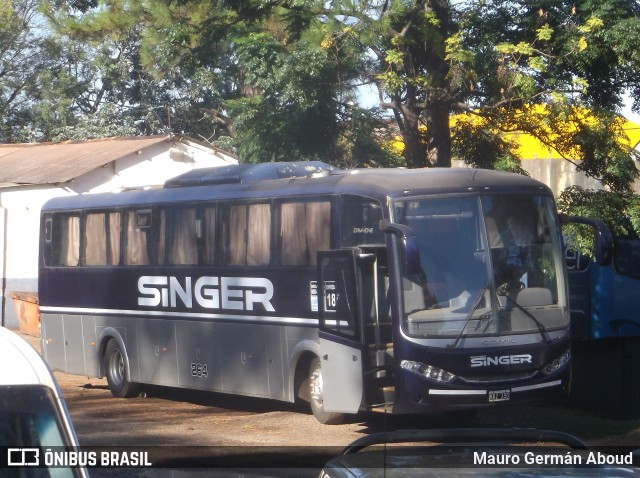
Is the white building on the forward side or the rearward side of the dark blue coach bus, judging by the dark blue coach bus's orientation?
on the rearward side

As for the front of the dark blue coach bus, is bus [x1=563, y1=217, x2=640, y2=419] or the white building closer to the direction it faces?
the bus

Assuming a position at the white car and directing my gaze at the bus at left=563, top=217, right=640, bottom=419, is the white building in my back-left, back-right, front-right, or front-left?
front-left

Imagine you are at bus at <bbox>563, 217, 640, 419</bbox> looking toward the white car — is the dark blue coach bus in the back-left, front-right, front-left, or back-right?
front-right

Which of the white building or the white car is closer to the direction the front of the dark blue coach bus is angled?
the white car

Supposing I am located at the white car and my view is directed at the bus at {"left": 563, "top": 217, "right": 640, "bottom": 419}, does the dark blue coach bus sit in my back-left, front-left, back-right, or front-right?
front-left

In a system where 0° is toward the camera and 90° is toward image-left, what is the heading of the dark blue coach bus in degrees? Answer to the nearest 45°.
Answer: approximately 315°

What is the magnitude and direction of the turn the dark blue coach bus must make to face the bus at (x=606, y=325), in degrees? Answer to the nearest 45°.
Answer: approximately 90° to its left

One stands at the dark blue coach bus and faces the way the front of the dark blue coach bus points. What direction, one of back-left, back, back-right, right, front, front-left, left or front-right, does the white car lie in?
front-right

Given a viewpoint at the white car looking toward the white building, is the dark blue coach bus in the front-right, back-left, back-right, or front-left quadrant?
front-right
